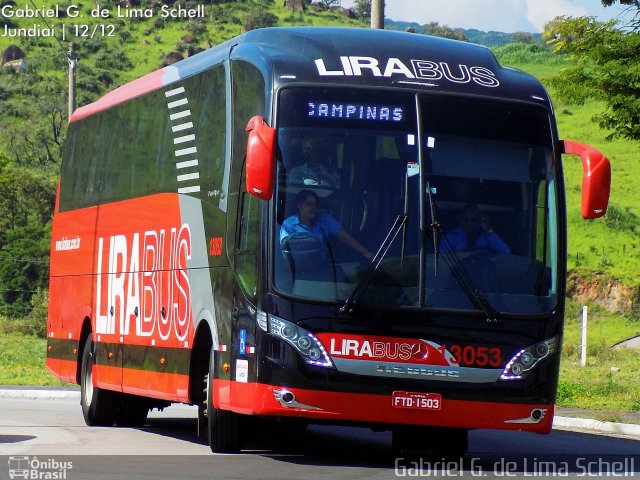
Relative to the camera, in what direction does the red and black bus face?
facing the viewer

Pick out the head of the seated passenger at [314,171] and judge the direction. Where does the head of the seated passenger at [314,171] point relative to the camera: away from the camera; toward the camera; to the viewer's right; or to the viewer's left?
toward the camera

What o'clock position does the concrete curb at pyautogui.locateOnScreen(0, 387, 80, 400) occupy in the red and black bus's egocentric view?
The concrete curb is roughly at 5 o'clock from the red and black bus.

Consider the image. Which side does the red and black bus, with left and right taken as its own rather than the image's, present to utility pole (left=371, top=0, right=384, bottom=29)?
back

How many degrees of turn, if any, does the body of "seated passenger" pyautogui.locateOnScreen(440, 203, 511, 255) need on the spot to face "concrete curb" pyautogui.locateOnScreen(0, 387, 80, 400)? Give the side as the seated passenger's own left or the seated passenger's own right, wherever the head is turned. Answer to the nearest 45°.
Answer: approximately 135° to the seated passenger's own right

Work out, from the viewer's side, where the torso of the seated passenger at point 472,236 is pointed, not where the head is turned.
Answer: toward the camera

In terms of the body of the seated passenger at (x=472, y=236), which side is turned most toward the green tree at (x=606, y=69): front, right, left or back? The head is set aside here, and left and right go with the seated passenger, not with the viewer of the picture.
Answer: back

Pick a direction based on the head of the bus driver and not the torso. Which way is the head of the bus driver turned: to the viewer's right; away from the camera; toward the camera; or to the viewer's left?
toward the camera

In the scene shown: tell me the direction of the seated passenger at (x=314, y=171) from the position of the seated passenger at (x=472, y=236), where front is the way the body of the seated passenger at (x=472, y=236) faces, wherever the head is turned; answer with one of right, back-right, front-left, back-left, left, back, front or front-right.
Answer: right

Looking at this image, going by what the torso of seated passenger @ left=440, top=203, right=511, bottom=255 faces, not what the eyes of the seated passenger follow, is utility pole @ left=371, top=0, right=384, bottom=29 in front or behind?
behind

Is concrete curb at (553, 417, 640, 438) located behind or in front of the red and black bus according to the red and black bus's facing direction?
behind
